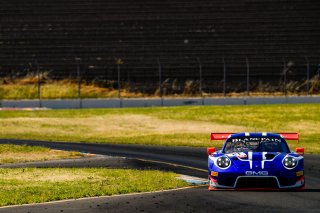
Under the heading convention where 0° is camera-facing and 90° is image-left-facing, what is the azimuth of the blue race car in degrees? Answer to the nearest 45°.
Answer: approximately 0°
